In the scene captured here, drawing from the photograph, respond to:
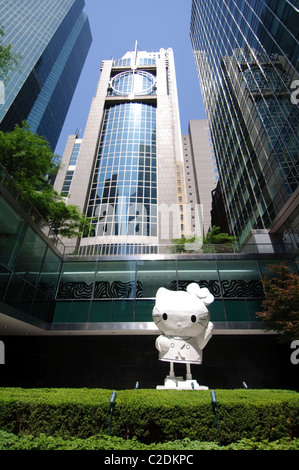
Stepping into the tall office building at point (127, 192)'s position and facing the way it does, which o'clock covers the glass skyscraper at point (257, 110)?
The glass skyscraper is roughly at 11 o'clock from the tall office building.

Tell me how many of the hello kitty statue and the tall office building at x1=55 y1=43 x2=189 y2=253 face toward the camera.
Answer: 2

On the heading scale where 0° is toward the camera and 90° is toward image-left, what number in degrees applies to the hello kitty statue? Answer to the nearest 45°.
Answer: approximately 0°
